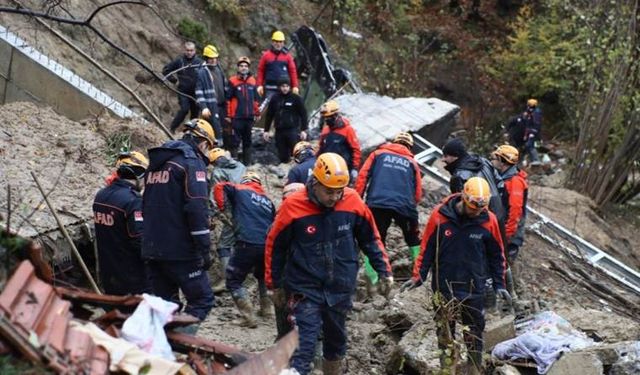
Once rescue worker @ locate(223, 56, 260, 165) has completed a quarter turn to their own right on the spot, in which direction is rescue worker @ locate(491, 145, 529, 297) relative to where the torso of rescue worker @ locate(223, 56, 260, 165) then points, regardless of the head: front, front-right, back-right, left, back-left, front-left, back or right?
back-left

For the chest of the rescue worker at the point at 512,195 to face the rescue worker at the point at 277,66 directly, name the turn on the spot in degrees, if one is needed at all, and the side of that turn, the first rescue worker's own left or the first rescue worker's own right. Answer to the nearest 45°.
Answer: approximately 45° to the first rescue worker's own right

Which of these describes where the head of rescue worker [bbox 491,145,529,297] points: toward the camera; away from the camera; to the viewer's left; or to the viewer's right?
to the viewer's left

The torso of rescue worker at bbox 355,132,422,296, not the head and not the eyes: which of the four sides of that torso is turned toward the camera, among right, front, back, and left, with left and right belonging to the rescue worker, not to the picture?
back

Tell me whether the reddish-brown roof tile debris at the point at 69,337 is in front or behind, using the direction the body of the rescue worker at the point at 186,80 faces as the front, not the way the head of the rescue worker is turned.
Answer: in front
